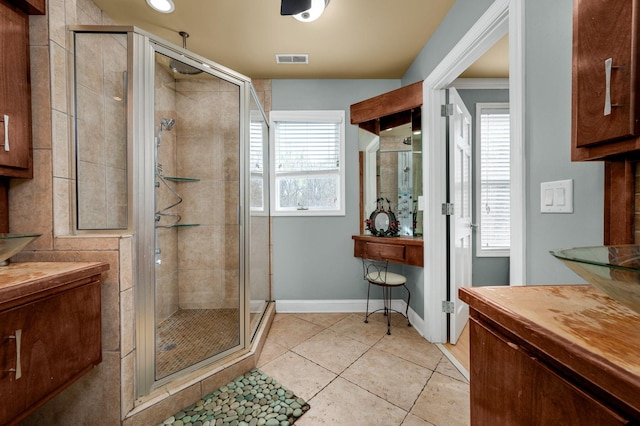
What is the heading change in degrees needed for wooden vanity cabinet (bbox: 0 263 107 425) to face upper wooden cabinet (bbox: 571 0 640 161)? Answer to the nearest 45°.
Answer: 0° — it already faces it

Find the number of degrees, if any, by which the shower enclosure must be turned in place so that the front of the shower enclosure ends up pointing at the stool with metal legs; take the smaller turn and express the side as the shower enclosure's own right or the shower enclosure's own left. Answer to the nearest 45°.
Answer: approximately 45° to the shower enclosure's own left

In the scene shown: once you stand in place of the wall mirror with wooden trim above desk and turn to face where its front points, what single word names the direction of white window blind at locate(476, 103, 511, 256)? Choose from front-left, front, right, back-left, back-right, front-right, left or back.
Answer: back

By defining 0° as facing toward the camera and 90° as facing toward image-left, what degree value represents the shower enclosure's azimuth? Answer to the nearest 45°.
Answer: approximately 315°

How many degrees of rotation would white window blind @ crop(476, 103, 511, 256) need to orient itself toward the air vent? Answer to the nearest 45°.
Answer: approximately 45° to its right

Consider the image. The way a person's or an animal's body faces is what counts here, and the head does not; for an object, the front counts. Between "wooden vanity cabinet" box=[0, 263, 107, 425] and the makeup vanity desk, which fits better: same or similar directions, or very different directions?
very different directions

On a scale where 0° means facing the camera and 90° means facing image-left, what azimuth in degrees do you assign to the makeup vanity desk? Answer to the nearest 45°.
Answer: approximately 45°

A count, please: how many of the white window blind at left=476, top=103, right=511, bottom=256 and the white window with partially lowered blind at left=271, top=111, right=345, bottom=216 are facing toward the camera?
2

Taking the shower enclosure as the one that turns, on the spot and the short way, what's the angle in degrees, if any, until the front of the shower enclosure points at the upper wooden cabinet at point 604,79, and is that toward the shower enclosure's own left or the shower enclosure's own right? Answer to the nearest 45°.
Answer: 0° — it already faces it

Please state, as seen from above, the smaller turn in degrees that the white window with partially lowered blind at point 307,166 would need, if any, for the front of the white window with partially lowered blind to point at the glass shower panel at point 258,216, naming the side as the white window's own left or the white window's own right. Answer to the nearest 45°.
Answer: approximately 45° to the white window's own right

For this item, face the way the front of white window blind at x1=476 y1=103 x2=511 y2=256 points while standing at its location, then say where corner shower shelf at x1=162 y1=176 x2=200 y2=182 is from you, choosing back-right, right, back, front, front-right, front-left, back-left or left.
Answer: front-right
